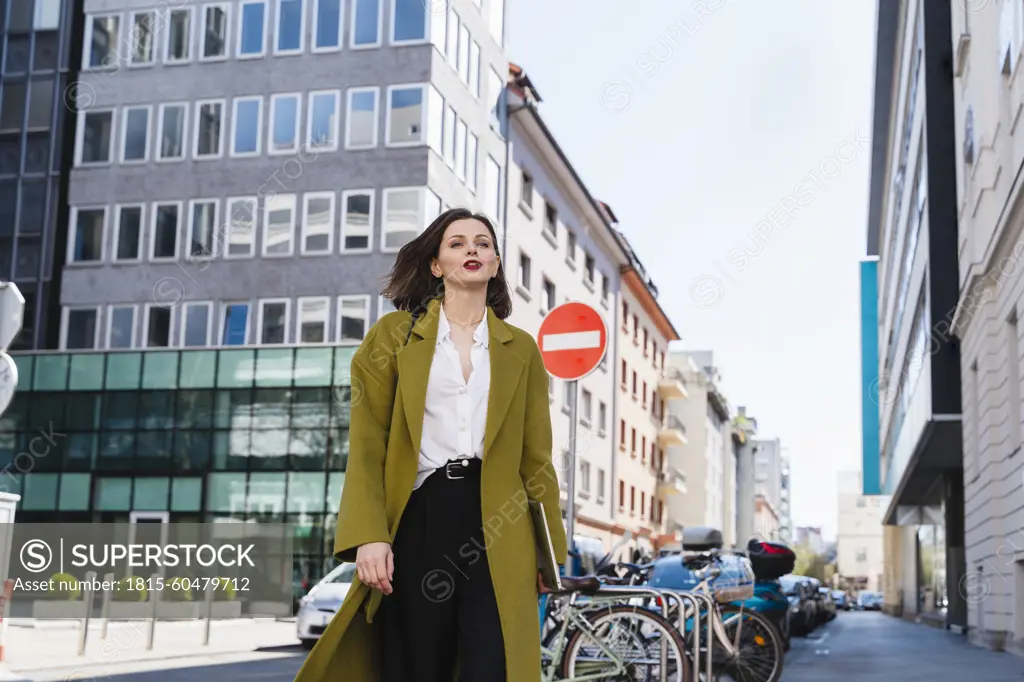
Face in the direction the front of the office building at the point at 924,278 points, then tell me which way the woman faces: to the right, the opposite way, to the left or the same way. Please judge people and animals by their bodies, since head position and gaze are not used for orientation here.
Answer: to the left

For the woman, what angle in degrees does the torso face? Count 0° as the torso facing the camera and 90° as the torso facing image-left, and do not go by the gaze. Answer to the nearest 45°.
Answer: approximately 0°

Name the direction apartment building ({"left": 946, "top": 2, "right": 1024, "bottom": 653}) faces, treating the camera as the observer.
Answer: facing to the left of the viewer

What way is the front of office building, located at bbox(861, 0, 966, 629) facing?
to the viewer's left

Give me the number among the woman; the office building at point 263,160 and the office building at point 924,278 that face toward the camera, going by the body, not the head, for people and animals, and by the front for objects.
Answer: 2

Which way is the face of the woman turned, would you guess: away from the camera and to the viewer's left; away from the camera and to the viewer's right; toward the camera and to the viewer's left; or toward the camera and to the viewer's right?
toward the camera and to the viewer's right

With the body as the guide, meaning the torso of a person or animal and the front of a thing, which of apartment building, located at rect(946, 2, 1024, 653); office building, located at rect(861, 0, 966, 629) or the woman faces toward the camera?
the woman

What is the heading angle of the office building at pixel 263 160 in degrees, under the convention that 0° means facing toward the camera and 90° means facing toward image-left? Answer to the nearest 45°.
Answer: approximately 0°

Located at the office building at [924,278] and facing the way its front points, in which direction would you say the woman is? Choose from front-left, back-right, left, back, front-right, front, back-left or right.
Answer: left

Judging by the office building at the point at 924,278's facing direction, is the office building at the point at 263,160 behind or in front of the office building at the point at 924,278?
in front

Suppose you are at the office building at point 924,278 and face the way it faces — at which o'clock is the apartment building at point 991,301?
The apartment building is roughly at 9 o'clock from the office building.

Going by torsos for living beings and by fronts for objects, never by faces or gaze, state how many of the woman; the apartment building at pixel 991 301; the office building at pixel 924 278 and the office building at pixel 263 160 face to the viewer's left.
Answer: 2

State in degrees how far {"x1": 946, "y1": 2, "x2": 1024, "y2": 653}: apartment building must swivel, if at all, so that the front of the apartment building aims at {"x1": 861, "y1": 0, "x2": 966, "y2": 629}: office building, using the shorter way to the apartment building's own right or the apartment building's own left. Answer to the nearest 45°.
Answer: approximately 90° to the apartment building's own right

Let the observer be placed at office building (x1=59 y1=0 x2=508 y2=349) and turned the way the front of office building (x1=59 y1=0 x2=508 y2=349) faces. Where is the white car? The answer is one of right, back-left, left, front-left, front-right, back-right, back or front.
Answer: front

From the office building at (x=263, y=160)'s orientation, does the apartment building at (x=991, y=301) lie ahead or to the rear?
ahead

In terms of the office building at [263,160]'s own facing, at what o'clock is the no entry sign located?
The no entry sign is roughly at 12 o'clock from the office building.

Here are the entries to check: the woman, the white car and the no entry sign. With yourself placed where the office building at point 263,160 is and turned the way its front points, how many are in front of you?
3
